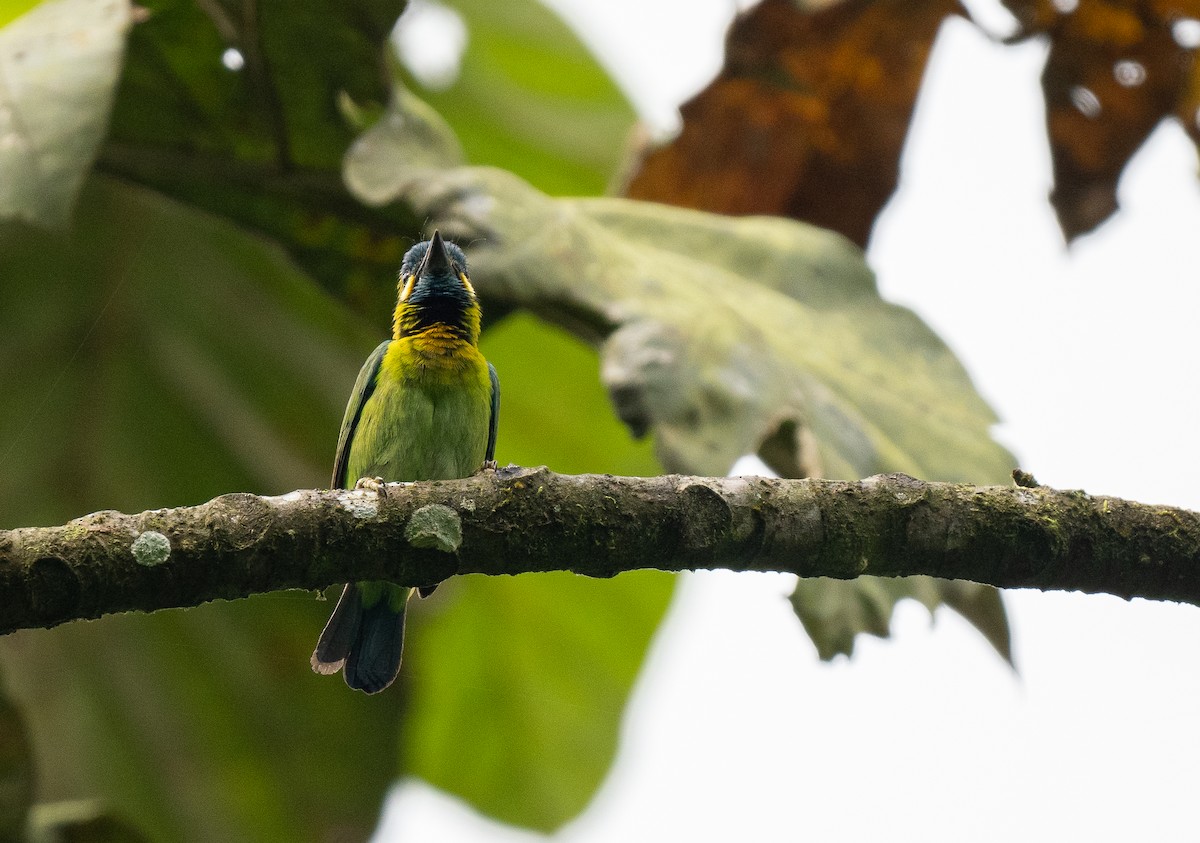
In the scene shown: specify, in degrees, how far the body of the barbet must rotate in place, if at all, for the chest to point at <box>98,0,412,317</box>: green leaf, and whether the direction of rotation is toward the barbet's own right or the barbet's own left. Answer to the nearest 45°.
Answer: approximately 135° to the barbet's own right

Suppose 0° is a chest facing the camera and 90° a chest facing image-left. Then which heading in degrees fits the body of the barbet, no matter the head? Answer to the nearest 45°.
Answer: approximately 0°

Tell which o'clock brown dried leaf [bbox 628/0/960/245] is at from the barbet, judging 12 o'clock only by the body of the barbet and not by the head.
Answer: The brown dried leaf is roughly at 7 o'clock from the barbet.

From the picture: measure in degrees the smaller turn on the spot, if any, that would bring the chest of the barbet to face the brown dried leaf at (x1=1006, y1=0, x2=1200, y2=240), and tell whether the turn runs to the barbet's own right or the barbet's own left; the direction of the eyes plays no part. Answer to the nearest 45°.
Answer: approximately 135° to the barbet's own left
